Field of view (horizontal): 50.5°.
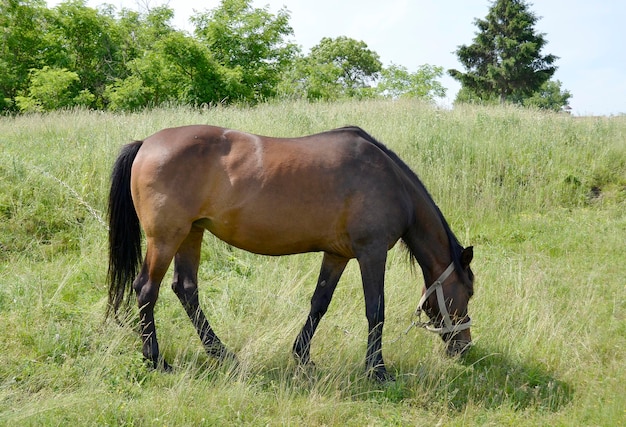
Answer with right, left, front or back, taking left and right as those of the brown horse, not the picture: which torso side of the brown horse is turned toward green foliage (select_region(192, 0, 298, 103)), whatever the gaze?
left

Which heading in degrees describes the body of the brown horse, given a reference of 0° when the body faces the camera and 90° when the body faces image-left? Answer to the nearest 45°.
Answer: approximately 270°
